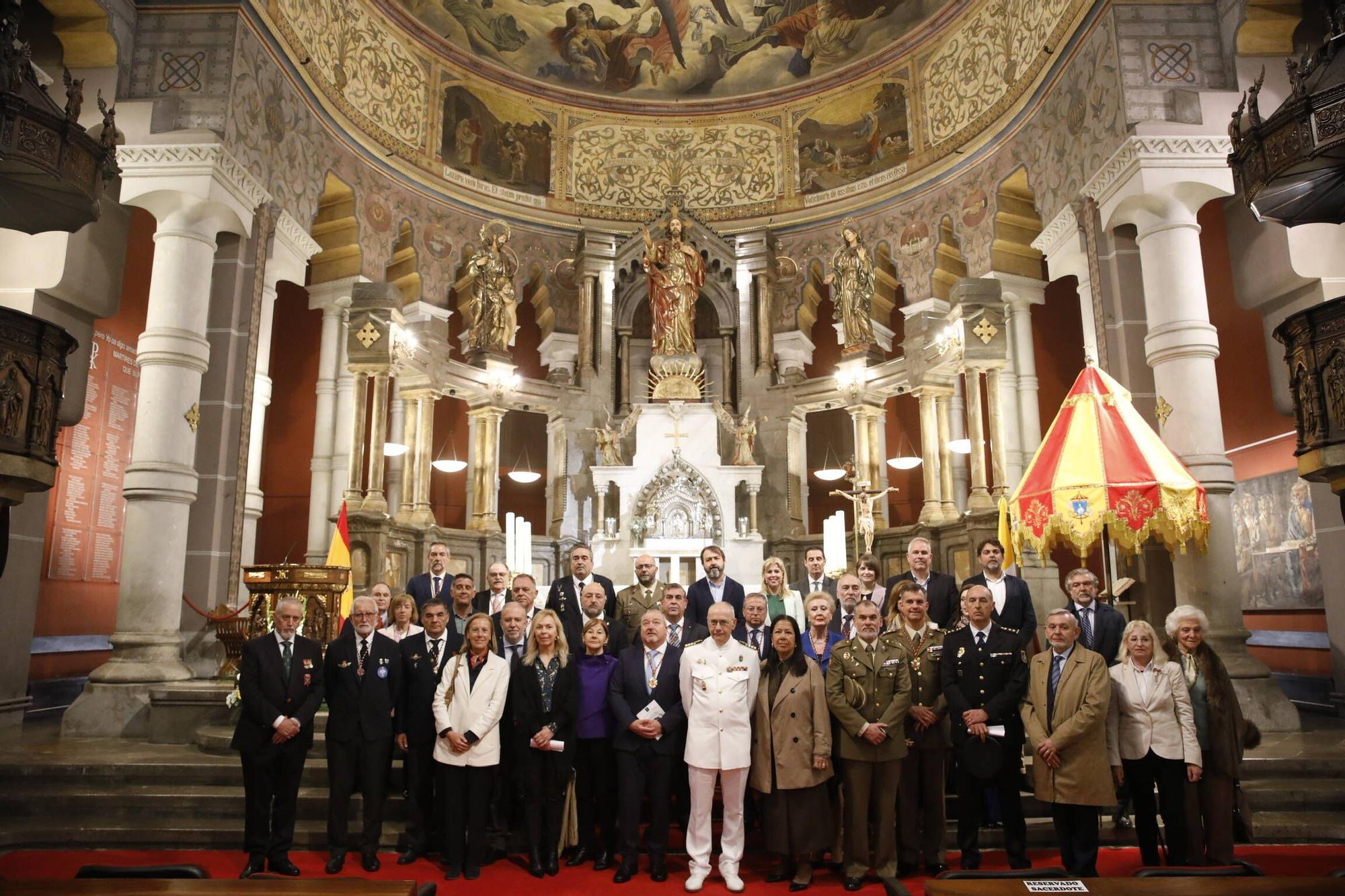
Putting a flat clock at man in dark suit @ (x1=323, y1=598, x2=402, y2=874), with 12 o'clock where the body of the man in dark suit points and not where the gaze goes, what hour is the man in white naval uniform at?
The man in white naval uniform is roughly at 10 o'clock from the man in dark suit.

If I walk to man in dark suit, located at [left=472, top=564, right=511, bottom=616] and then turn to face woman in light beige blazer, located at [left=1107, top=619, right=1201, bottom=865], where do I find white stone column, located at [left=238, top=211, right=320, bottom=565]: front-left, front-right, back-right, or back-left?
back-left

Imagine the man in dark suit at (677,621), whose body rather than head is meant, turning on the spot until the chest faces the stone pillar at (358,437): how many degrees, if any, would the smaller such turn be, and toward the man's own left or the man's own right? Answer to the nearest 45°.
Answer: approximately 135° to the man's own right

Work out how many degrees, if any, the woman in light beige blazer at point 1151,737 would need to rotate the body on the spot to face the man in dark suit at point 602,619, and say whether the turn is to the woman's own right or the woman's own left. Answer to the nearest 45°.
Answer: approximately 90° to the woman's own right

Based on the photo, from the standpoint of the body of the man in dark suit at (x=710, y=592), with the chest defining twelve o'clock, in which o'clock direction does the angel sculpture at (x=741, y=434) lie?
The angel sculpture is roughly at 6 o'clock from the man in dark suit.

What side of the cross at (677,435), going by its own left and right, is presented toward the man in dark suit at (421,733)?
front

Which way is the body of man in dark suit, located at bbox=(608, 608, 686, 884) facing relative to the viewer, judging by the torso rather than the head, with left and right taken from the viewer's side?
facing the viewer

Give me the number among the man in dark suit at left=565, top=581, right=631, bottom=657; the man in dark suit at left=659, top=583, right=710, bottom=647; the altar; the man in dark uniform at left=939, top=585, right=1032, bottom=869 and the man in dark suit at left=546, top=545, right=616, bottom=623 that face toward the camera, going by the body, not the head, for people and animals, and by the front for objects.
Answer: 5

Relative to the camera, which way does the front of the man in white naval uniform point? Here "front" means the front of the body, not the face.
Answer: toward the camera

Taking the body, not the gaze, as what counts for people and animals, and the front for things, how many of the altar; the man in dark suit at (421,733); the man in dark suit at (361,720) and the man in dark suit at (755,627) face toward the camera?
4

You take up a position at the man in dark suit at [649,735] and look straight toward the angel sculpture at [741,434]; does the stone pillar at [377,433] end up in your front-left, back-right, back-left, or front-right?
front-left

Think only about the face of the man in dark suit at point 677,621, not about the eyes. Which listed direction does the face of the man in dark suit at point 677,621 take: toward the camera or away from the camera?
toward the camera

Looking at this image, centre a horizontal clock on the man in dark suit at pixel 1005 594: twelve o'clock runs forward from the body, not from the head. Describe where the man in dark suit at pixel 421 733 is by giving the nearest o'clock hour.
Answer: the man in dark suit at pixel 421 733 is roughly at 2 o'clock from the man in dark suit at pixel 1005 594.

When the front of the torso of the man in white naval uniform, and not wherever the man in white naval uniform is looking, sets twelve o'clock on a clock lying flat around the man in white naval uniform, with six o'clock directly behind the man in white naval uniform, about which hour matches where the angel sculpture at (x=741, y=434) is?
The angel sculpture is roughly at 6 o'clock from the man in white naval uniform.

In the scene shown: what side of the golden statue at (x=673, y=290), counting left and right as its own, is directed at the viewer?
front

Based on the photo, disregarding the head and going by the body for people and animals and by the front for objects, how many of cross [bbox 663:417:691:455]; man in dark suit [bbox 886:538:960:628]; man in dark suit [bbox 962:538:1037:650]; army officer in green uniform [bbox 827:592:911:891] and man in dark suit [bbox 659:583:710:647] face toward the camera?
5

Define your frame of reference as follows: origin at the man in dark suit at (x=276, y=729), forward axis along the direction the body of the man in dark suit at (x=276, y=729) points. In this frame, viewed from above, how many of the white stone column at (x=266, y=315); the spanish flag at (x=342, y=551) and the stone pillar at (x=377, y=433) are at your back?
3
